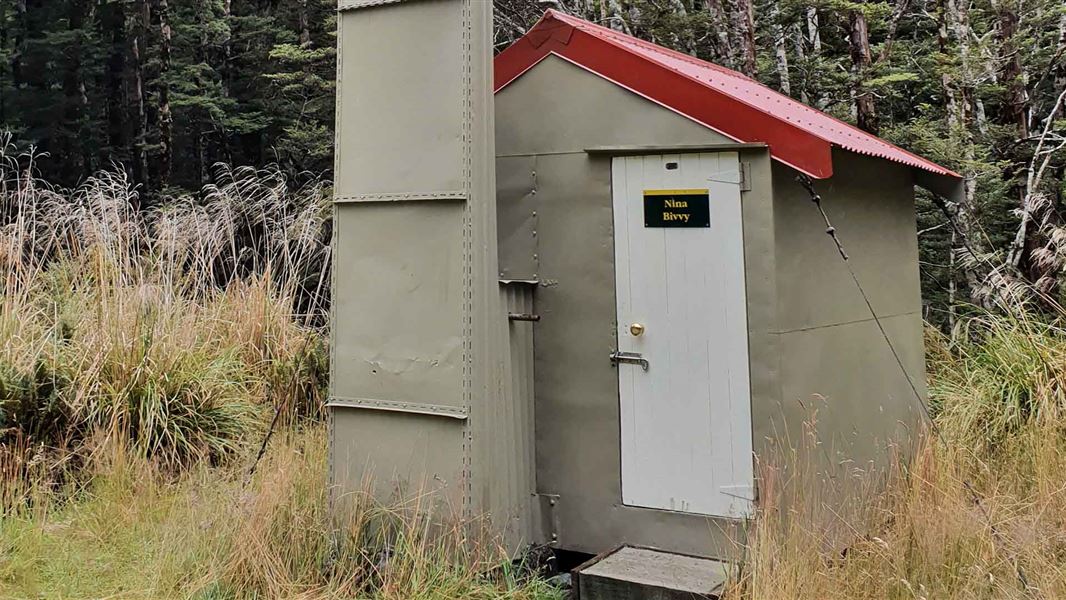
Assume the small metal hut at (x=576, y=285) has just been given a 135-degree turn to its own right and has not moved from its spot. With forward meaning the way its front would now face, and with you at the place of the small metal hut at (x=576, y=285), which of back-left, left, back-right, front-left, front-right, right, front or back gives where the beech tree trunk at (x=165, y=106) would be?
front-left

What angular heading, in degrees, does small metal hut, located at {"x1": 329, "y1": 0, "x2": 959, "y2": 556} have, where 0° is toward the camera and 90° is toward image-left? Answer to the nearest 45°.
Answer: approximately 45°

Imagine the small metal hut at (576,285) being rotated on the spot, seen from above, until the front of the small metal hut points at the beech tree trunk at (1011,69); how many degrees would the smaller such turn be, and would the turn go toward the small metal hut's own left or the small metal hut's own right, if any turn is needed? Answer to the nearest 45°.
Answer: approximately 180°

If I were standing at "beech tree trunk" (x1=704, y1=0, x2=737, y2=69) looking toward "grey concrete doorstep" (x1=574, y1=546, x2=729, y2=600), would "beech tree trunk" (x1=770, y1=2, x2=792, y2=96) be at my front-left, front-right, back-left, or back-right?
back-left

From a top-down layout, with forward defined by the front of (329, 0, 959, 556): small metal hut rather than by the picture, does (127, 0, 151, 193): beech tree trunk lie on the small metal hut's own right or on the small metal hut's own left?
on the small metal hut's own right

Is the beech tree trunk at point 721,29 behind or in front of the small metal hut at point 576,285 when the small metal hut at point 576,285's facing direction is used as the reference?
behind

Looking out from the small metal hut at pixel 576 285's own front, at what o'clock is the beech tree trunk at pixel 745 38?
The beech tree trunk is roughly at 5 o'clock from the small metal hut.
